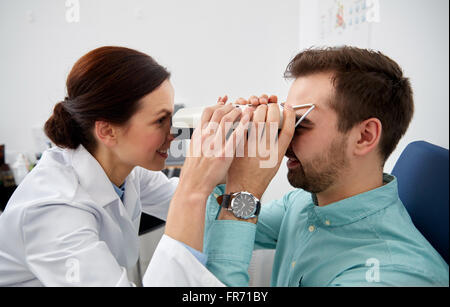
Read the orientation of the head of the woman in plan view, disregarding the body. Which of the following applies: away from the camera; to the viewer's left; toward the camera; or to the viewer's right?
to the viewer's right

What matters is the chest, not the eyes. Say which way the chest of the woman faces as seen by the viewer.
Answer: to the viewer's right

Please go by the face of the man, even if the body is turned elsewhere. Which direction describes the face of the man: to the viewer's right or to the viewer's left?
to the viewer's left
